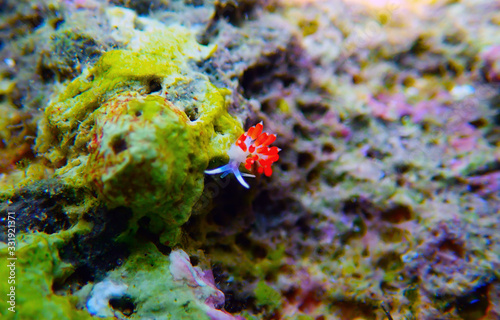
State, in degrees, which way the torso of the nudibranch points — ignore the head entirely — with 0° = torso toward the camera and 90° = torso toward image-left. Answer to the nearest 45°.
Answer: approximately 45°
